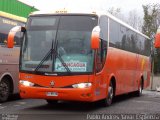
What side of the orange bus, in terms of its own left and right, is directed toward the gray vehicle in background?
right

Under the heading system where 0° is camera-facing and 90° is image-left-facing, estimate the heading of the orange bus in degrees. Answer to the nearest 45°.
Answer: approximately 45°
